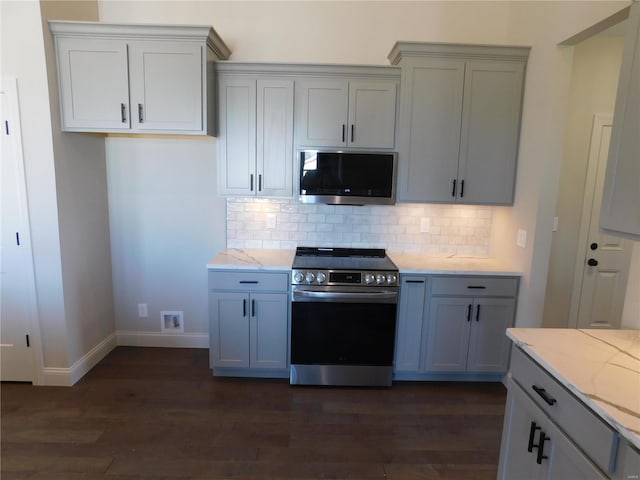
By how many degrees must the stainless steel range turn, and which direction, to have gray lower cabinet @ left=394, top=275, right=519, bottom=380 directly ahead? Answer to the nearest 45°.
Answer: approximately 90° to its left

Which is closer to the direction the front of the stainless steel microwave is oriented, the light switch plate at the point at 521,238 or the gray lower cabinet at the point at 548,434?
the gray lower cabinet

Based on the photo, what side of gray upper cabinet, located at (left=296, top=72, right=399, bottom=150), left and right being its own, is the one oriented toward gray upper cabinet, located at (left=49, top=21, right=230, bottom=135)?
right

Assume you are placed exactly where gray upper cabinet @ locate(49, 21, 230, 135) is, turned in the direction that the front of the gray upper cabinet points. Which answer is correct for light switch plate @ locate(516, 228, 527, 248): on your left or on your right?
on your left

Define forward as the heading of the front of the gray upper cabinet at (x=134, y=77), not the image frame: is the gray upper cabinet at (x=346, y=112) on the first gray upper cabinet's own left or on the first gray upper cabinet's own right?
on the first gray upper cabinet's own left

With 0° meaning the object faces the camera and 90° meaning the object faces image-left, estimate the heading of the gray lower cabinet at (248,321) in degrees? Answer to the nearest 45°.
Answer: approximately 0°

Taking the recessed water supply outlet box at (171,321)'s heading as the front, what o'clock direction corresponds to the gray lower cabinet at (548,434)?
The gray lower cabinet is roughly at 11 o'clock from the recessed water supply outlet box.

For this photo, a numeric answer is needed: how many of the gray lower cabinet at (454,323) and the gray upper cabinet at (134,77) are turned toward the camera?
2

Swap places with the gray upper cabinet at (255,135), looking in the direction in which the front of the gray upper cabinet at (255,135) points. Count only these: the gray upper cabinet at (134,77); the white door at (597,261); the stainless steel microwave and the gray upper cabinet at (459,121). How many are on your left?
3

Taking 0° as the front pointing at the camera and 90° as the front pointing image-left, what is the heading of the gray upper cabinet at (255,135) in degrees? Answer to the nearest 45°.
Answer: approximately 0°
